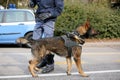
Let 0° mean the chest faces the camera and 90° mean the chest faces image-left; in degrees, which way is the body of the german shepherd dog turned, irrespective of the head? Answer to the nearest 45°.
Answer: approximately 270°

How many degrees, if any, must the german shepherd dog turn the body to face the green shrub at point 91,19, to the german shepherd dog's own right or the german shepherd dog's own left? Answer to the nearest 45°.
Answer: approximately 90° to the german shepherd dog's own left
